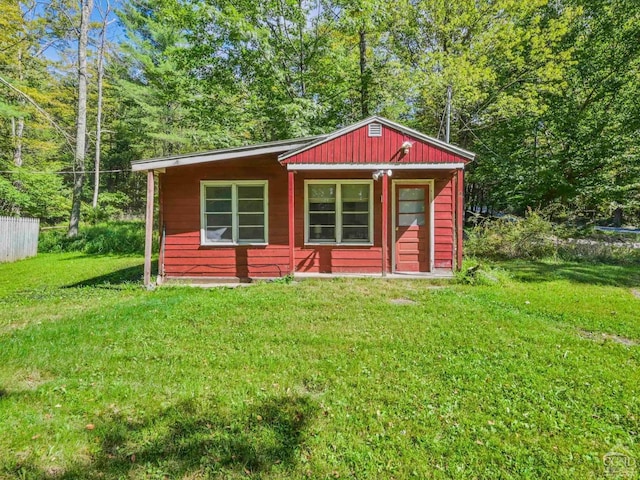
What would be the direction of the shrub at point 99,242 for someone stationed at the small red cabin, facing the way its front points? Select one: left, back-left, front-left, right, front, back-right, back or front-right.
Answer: back-right

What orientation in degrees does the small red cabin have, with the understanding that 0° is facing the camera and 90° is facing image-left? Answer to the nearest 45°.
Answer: approximately 0°

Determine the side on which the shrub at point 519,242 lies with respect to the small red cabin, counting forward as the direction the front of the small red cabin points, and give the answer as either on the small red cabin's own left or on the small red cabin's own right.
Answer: on the small red cabin's own left

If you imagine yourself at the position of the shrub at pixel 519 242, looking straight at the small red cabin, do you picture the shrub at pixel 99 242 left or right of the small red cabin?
right

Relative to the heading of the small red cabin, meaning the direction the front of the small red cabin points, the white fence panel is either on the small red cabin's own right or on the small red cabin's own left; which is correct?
on the small red cabin's own right
